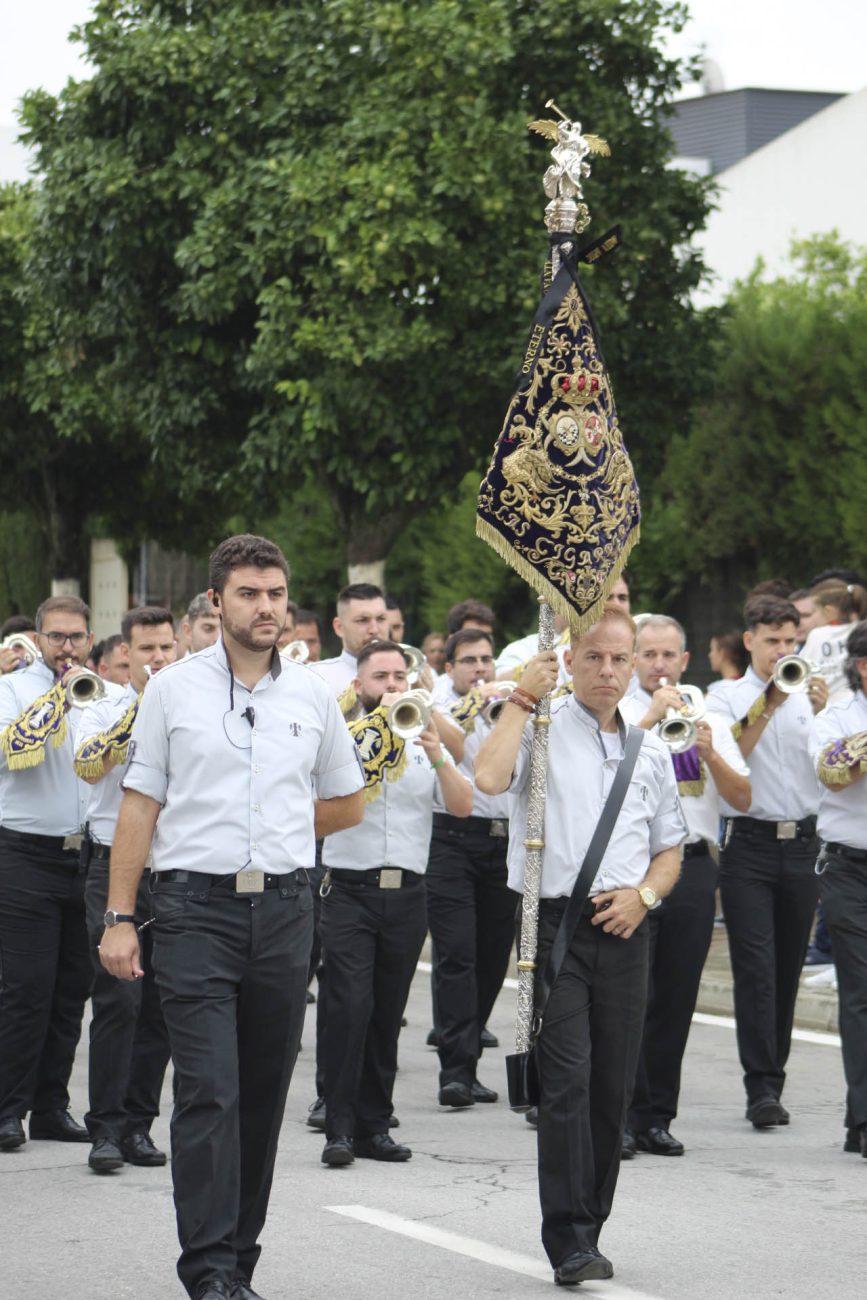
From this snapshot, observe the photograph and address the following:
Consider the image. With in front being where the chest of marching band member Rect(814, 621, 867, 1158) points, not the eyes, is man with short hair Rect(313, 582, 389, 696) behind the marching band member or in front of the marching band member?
behind

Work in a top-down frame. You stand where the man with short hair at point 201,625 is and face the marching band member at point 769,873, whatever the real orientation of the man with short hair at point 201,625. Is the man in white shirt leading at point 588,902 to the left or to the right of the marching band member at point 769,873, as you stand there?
right

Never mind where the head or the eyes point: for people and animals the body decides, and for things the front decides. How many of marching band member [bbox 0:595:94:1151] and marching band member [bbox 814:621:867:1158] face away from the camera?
0

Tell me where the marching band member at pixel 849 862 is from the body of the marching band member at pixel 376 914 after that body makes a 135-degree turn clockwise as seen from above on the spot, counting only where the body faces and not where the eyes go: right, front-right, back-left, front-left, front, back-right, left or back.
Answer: back

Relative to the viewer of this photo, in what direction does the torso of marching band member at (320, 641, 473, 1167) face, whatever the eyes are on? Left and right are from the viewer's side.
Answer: facing the viewer and to the right of the viewer

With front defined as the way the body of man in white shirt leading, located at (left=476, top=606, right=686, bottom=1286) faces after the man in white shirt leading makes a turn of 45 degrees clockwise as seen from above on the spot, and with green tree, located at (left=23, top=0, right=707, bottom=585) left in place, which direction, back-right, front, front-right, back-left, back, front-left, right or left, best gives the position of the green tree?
back-right

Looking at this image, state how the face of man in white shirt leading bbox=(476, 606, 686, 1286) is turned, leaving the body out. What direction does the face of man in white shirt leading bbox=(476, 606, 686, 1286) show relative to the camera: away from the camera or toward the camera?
toward the camera

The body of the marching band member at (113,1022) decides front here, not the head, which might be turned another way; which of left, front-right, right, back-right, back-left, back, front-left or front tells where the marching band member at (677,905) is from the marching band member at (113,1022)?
front-left

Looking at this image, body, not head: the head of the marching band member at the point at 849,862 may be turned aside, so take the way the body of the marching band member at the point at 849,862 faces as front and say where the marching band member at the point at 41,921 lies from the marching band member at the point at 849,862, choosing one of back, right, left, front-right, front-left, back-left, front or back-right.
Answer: back-right

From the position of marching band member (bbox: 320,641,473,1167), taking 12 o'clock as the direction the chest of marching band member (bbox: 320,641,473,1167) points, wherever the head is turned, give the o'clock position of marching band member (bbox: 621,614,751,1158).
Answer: marching band member (bbox: 621,614,751,1158) is roughly at 10 o'clock from marching band member (bbox: 320,641,473,1167).

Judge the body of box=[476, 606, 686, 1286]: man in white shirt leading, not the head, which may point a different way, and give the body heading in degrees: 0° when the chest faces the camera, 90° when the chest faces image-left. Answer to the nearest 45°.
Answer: approximately 0°

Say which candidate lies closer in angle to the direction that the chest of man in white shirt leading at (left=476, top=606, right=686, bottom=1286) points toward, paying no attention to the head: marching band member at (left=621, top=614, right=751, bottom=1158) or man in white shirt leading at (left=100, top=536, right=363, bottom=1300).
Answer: the man in white shirt leading

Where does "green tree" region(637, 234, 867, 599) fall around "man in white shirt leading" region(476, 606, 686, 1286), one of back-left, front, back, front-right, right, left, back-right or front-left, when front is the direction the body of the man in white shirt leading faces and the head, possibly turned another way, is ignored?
back

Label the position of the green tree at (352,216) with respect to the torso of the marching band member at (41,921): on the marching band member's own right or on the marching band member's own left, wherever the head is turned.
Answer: on the marching band member's own left

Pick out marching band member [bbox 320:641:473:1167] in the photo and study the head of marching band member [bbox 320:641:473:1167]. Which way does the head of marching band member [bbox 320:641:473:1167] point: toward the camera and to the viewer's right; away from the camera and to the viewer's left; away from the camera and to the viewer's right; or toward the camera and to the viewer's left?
toward the camera and to the viewer's right

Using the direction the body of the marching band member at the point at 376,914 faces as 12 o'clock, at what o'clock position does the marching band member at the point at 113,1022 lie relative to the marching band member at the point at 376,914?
the marching band member at the point at 113,1022 is roughly at 4 o'clock from the marching band member at the point at 376,914.

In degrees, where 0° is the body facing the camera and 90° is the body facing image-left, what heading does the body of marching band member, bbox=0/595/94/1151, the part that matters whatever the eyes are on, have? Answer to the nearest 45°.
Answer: approximately 315°

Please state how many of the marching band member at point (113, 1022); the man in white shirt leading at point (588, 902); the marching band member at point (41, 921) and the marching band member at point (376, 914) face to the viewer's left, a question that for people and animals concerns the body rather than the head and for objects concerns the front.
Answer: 0
